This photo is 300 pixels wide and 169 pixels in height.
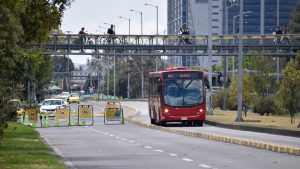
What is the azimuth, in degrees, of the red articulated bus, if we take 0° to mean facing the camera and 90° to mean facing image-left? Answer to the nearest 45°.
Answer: approximately 0°
